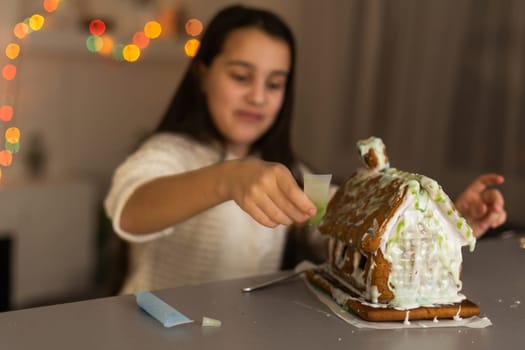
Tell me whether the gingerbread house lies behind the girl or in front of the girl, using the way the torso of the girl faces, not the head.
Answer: in front

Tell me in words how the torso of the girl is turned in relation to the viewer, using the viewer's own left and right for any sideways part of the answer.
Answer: facing the viewer and to the right of the viewer

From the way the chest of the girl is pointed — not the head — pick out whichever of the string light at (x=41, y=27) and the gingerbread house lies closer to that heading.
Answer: the gingerbread house

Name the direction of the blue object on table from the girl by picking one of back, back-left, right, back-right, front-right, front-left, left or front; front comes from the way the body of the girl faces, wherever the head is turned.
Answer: front-right

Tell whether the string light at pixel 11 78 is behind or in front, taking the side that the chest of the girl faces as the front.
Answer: behind

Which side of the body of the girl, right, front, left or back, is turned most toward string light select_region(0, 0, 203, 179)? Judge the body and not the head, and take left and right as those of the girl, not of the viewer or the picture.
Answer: back

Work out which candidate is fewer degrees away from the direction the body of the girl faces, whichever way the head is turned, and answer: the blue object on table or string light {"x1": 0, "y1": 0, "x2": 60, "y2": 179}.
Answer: the blue object on table

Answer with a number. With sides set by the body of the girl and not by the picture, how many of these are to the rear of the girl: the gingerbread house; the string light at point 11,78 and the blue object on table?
1
